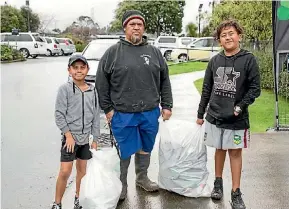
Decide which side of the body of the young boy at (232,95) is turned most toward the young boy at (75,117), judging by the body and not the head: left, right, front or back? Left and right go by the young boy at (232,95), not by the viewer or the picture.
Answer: right

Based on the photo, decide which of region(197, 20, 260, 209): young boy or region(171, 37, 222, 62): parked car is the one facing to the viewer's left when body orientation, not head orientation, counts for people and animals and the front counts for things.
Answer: the parked car

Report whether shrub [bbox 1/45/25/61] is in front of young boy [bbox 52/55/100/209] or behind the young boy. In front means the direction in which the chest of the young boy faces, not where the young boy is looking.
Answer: behind

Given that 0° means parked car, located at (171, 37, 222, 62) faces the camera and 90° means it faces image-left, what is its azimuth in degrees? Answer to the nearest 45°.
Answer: approximately 90°
